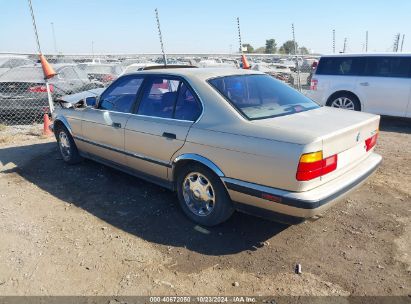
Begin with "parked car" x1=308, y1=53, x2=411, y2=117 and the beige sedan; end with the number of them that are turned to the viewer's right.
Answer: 1

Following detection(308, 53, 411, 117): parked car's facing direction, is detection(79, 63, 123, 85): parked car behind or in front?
behind

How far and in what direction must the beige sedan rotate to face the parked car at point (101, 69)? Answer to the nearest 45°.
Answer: approximately 45° to its right

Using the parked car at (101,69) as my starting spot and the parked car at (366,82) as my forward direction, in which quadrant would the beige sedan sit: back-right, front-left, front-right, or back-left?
front-right

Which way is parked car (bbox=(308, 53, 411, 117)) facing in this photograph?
to the viewer's right

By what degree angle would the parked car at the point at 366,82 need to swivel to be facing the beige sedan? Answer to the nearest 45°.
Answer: approximately 90° to its right

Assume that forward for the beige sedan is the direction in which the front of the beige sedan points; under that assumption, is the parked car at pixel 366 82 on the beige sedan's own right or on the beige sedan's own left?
on the beige sedan's own right

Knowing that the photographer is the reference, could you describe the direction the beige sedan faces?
facing away from the viewer and to the left of the viewer

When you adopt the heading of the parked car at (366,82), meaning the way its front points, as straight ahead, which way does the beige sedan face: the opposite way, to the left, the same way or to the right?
the opposite way

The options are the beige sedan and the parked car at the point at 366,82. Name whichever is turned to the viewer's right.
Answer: the parked car
